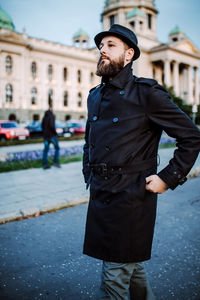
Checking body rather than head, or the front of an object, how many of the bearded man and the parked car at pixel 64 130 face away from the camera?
0

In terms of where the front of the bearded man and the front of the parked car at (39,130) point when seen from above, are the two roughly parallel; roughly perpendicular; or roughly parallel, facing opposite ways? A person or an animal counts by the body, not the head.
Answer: roughly perpendicular

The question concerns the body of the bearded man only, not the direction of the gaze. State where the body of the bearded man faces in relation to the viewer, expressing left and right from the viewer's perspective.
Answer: facing the viewer and to the left of the viewer

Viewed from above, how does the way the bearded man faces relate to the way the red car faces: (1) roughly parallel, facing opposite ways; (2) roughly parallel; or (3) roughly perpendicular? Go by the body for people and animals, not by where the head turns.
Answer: roughly perpendicular

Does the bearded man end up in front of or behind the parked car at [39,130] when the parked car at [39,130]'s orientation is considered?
in front

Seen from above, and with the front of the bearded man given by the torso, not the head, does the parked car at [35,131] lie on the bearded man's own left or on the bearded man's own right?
on the bearded man's own right
